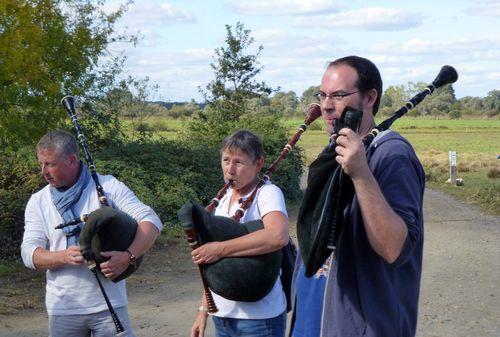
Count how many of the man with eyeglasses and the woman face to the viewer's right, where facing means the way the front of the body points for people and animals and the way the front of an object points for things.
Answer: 0

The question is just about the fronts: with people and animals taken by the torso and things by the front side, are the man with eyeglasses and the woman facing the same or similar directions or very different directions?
same or similar directions

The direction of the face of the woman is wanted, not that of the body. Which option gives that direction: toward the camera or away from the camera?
toward the camera

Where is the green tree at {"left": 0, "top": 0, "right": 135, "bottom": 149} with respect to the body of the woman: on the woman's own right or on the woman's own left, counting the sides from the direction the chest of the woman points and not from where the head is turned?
on the woman's own right

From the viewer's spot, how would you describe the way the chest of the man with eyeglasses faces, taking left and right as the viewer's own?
facing the viewer and to the left of the viewer

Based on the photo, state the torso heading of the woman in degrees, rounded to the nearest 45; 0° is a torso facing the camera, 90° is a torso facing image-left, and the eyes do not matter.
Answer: approximately 45°

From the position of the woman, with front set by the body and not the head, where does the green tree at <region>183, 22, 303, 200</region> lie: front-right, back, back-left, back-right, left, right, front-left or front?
back-right

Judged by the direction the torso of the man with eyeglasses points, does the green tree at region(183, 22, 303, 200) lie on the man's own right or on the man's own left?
on the man's own right

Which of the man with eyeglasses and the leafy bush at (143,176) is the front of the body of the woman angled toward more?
the man with eyeglasses

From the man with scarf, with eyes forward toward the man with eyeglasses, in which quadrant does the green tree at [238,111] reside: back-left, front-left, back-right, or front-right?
back-left
